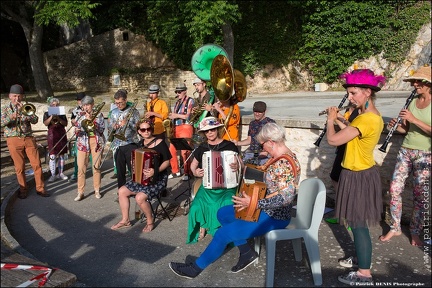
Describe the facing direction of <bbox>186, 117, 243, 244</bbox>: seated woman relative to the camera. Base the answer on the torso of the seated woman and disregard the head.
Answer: toward the camera

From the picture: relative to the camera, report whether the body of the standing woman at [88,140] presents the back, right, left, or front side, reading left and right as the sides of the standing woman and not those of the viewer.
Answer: front

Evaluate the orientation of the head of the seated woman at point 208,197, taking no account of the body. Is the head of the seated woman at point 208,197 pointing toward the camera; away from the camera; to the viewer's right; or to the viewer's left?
toward the camera

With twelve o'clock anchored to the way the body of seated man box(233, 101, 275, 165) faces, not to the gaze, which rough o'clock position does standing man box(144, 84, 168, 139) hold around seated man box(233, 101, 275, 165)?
standing man box(144, 84, 168, 139) is roughly at 3 o'clock from seated man box(233, 101, 275, 165).

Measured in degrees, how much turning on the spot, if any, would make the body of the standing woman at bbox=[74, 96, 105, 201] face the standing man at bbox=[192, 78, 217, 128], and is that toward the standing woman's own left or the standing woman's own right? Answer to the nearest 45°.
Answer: approximately 90° to the standing woman's own left

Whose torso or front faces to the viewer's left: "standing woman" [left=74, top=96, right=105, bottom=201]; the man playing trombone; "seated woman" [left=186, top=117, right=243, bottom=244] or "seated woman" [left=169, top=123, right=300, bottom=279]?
"seated woman" [left=169, top=123, right=300, bottom=279]

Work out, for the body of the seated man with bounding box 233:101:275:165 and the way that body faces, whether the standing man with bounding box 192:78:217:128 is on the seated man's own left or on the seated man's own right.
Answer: on the seated man's own right

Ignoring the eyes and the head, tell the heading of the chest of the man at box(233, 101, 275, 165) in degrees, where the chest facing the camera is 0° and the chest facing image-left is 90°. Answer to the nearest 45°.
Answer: approximately 45°

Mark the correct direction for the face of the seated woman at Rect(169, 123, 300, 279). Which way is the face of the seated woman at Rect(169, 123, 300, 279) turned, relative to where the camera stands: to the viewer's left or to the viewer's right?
to the viewer's left

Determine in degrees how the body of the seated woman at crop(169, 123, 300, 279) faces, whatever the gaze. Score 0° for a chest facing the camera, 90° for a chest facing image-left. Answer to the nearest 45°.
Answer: approximately 90°

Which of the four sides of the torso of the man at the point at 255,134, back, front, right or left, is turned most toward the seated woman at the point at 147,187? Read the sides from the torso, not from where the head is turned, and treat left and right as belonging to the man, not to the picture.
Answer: front

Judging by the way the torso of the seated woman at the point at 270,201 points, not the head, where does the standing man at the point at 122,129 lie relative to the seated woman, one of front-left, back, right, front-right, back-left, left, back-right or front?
front-right

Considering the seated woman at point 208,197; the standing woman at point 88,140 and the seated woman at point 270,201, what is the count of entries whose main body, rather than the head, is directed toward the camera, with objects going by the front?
2

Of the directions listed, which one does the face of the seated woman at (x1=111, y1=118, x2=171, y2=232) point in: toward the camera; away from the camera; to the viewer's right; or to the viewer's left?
toward the camera

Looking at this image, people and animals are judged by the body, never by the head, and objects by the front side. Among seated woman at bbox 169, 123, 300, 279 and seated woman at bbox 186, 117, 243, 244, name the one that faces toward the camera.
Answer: seated woman at bbox 186, 117, 243, 244

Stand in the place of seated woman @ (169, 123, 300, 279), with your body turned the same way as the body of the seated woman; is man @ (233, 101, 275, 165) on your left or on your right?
on your right
